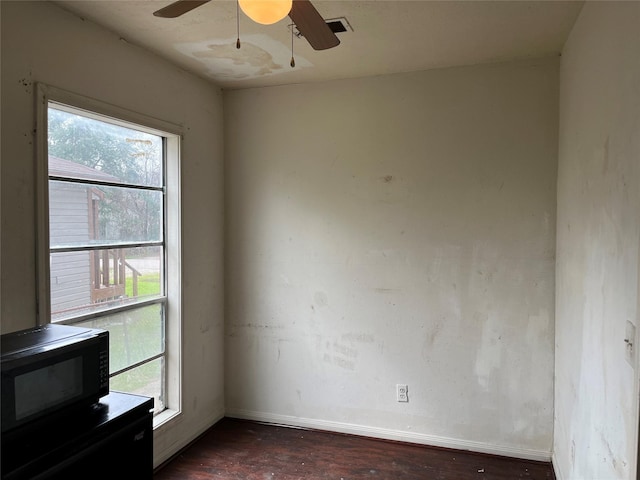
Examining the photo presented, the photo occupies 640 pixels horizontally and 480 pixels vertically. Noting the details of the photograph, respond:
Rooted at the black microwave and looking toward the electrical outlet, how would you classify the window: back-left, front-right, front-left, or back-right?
front-left

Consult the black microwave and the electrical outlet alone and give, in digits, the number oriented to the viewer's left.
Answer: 0

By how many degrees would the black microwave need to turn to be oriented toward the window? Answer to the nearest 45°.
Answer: approximately 135° to its left

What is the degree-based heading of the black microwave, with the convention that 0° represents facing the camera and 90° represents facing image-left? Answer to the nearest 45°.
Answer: approximately 315°

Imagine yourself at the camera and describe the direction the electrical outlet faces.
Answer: facing the viewer

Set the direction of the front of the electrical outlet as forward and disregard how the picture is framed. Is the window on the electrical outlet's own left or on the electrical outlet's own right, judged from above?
on the electrical outlet's own right

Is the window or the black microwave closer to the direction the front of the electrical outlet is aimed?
the black microwave

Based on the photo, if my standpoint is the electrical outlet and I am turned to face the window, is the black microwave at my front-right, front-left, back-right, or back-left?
front-left

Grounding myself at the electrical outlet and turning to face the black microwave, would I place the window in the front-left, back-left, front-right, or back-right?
front-right

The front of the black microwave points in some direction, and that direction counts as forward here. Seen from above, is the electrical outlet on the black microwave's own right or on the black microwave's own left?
on the black microwave's own left

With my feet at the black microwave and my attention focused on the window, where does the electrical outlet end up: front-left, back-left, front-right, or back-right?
front-right
